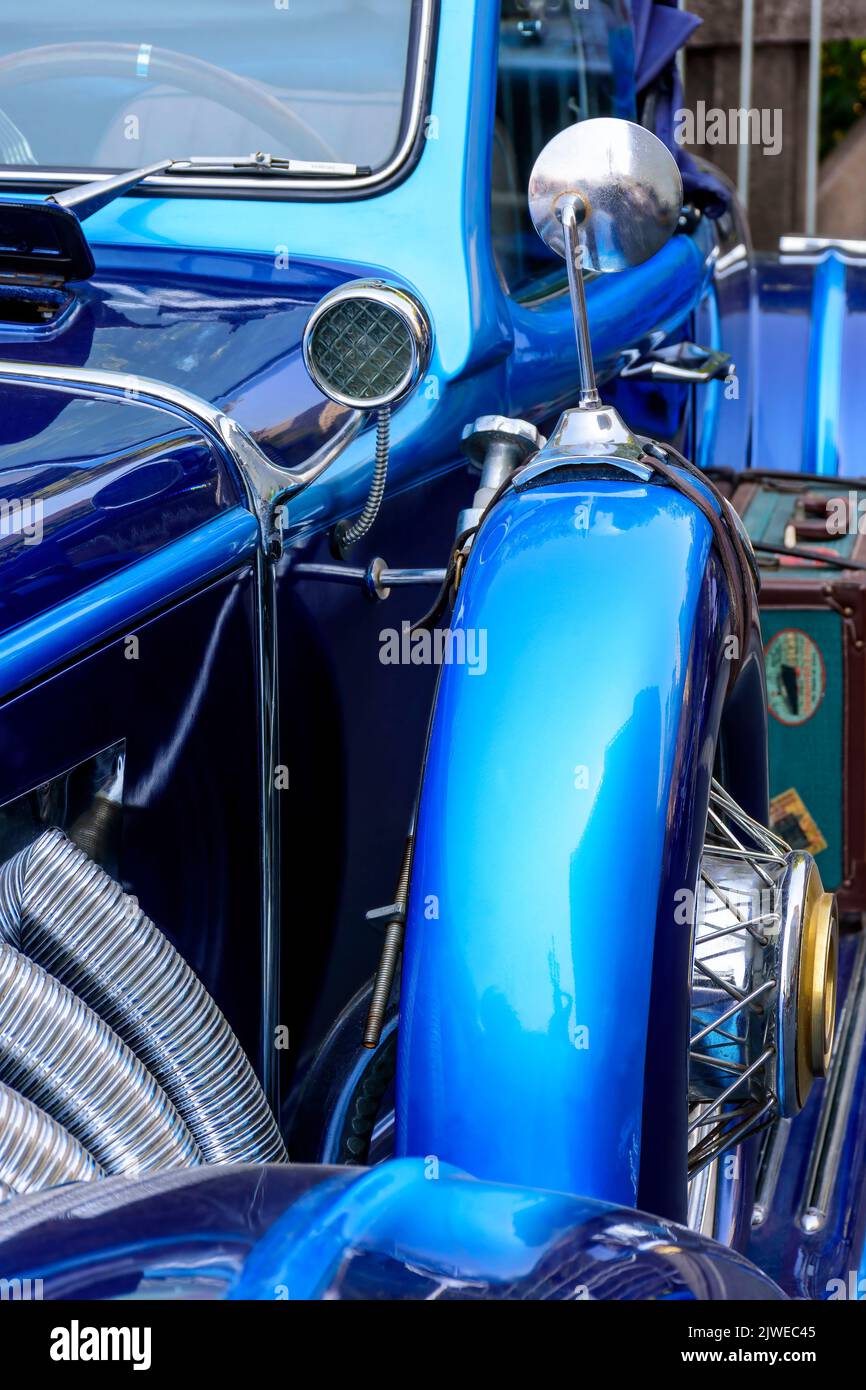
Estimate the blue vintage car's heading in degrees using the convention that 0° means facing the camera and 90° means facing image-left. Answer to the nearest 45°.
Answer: approximately 45°
